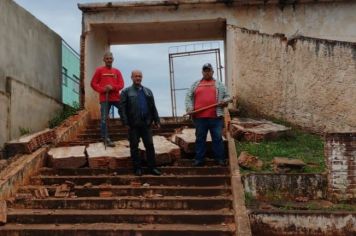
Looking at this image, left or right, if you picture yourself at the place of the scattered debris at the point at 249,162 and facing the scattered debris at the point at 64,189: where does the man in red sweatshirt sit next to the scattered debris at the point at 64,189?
right

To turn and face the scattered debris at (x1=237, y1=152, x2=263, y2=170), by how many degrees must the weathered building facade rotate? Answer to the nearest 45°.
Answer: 0° — it already faces it

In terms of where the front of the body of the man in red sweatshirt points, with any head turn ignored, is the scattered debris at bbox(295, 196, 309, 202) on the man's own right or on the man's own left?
on the man's own left

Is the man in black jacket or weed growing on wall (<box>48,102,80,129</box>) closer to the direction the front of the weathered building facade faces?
the man in black jacket

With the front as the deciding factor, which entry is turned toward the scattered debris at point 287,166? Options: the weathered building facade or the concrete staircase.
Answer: the weathered building facade

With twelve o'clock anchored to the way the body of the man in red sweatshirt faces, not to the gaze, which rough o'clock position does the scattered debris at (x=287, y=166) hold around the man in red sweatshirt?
The scattered debris is roughly at 10 o'clock from the man in red sweatshirt.

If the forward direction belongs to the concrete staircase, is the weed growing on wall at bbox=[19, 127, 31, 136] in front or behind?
behind

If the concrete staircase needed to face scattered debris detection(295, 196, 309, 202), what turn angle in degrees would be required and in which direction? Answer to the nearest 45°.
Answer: approximately 90° to its left

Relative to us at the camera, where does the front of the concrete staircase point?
facing the viewer

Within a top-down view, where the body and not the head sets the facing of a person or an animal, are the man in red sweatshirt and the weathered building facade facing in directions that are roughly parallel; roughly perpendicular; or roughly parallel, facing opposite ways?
roughly parallel

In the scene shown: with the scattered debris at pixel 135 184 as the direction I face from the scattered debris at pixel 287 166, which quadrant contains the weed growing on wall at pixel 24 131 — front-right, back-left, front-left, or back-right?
front-right

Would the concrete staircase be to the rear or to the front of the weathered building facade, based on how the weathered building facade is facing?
to the front

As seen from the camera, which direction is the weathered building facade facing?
toward the camera

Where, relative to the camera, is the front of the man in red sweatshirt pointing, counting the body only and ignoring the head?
toward the camera

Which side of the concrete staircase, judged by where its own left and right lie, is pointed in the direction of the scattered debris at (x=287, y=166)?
left
